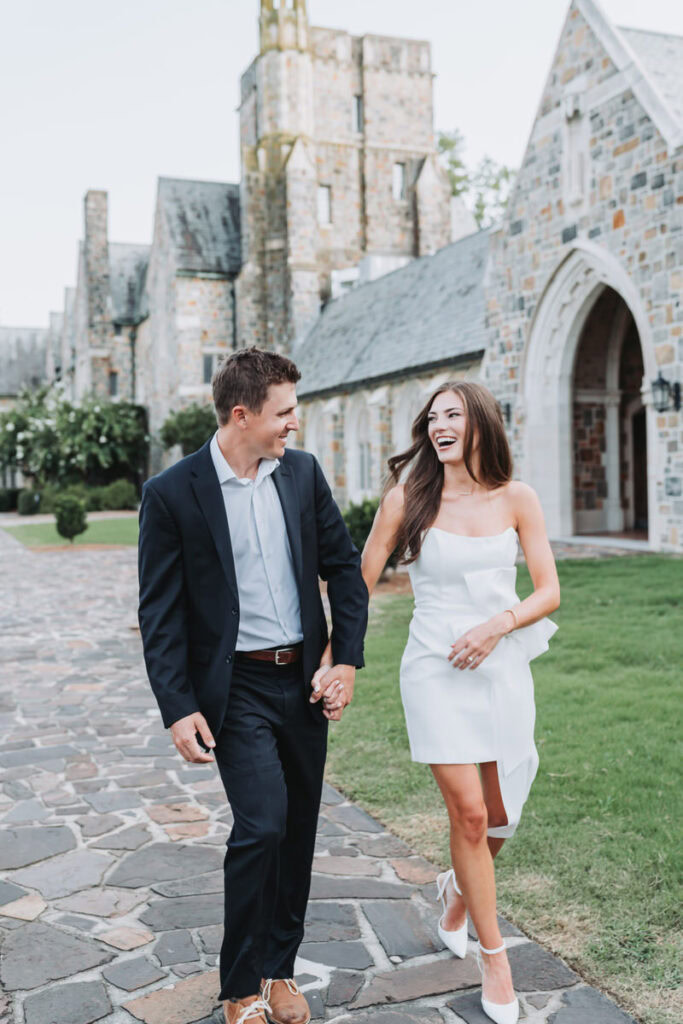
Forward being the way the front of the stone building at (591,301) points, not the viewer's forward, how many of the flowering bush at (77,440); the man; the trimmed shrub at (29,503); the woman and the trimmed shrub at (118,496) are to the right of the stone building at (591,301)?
3

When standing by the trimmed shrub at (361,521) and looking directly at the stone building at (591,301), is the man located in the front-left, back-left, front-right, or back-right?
back-right

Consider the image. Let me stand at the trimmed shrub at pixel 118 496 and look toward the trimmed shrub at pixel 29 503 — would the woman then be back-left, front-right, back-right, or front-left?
back-left

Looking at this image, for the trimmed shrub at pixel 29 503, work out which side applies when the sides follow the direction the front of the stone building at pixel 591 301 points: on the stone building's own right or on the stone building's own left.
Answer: on the stone building's own right

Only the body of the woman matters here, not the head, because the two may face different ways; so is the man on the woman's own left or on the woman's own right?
on the woman's own right

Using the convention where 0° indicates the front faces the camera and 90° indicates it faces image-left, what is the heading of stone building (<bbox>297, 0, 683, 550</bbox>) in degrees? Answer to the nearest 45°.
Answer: approximately 45°

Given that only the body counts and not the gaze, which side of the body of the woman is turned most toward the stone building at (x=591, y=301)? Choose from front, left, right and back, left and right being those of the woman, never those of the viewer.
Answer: back

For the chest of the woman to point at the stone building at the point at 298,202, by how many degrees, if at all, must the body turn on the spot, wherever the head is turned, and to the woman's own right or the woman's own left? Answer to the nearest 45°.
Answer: approximately 180°
